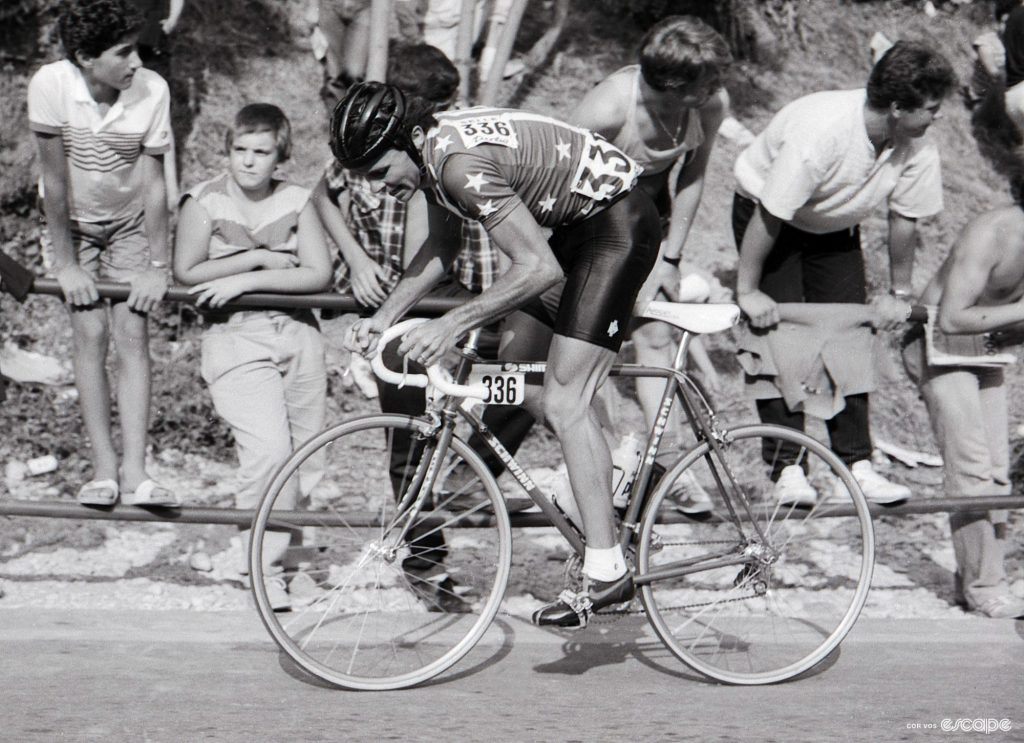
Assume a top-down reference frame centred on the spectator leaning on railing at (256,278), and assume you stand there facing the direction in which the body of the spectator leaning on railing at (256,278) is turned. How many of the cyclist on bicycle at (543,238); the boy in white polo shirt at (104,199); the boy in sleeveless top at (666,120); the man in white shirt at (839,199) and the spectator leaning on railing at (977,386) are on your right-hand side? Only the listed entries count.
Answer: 1

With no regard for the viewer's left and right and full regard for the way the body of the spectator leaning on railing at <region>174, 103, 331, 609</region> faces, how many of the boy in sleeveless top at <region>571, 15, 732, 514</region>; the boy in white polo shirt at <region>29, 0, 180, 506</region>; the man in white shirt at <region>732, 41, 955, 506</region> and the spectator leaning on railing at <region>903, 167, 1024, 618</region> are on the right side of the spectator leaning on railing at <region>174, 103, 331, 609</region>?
1

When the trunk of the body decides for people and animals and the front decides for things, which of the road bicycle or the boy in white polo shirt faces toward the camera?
the boy in white polo shirt

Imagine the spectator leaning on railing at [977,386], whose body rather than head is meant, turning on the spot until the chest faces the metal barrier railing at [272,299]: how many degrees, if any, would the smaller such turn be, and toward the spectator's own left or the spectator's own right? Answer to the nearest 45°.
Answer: approximately 90° to the spectator's own right

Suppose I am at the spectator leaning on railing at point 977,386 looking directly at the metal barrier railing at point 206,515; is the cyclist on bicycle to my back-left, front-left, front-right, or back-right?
front-left

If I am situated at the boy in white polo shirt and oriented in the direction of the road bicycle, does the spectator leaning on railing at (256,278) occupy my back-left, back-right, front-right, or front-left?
front-left

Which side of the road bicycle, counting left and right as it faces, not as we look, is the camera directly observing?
left

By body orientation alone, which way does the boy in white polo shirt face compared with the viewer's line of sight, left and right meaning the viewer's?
facing the viewer

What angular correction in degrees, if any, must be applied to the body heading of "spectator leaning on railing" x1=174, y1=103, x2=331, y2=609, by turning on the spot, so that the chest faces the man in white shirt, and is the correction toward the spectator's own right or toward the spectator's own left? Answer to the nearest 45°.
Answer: approximately 90° to the spectator's own left

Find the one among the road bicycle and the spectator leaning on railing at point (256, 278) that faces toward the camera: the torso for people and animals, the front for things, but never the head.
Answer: the spectator leaning on railing

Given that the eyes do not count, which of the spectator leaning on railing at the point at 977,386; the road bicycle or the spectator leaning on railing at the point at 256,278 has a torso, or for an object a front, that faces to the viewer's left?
the road bicycle

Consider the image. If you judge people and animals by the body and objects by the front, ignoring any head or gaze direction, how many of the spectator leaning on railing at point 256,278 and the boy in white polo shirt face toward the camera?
2

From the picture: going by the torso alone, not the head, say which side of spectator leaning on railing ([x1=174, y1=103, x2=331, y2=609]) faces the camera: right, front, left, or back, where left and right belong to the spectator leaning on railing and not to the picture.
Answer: front
